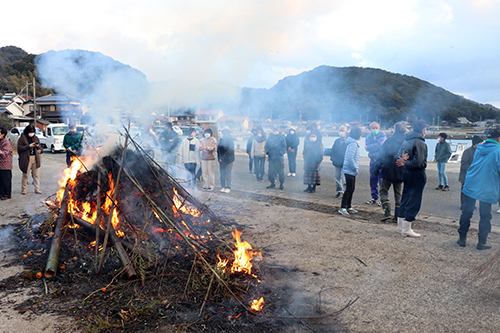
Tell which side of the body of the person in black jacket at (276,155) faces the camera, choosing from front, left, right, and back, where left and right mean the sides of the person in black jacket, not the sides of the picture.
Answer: front

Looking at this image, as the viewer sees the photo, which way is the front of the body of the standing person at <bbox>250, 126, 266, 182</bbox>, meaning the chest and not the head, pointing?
toward the camera

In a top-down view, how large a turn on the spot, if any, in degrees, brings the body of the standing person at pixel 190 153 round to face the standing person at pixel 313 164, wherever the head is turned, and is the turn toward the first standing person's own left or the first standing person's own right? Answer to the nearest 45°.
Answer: approximately 45° to the first standing person's own left

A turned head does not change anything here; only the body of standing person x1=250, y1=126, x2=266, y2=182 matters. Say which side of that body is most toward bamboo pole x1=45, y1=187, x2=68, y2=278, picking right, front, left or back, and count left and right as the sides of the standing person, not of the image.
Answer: front

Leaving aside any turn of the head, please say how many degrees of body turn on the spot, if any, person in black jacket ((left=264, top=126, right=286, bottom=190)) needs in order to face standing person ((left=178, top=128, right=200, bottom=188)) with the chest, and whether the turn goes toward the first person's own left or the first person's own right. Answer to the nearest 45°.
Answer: approximately 90° to the first person's own right

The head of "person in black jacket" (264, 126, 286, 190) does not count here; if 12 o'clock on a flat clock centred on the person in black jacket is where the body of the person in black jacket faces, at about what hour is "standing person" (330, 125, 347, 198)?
The standing person is roughly at 10 o'clock from the person in black jacket.

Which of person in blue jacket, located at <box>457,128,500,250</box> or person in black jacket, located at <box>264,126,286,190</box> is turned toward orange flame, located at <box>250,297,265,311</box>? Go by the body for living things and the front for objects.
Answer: the person in black jacket

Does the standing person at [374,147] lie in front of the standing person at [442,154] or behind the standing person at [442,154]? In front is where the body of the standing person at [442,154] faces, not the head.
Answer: in front

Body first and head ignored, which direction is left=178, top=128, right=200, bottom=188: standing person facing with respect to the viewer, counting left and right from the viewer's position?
facing the viewer

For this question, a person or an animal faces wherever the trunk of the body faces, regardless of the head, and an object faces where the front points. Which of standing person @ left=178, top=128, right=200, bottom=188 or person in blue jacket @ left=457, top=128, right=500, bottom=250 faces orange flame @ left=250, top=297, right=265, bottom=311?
the standing person

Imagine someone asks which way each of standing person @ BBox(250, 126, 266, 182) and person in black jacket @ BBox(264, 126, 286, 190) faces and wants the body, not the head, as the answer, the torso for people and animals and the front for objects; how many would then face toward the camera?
2
